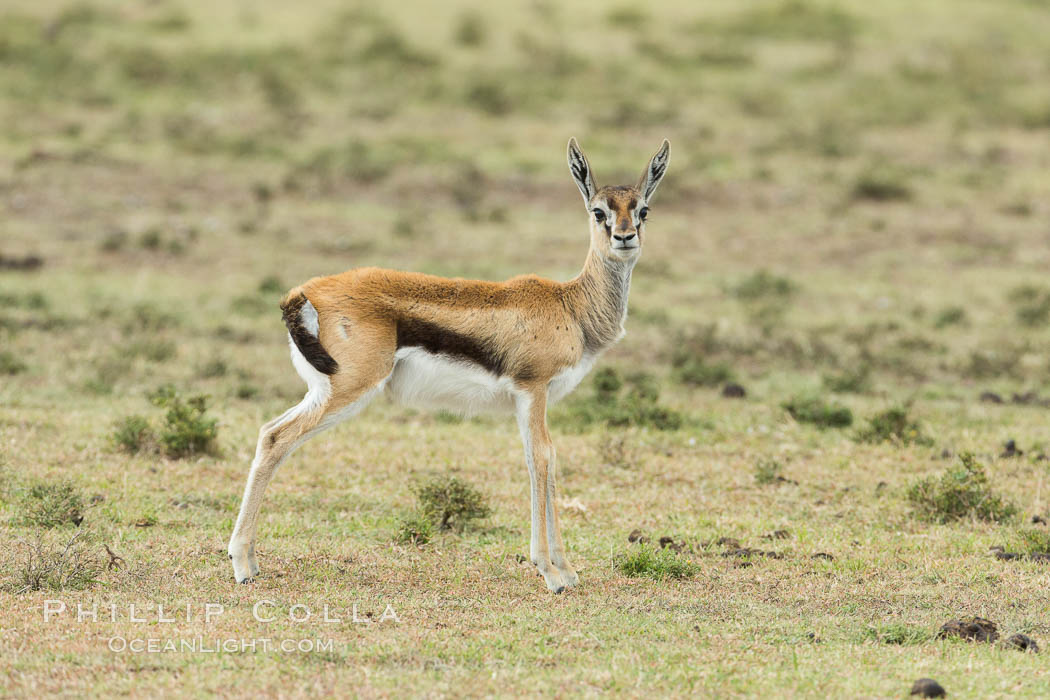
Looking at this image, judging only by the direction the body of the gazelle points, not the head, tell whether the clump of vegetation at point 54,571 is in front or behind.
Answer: behind

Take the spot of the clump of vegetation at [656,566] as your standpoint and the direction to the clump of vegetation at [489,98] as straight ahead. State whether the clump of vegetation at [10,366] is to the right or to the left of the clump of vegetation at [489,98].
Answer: left

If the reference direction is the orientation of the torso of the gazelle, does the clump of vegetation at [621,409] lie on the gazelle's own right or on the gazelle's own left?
on the gazelle's own left

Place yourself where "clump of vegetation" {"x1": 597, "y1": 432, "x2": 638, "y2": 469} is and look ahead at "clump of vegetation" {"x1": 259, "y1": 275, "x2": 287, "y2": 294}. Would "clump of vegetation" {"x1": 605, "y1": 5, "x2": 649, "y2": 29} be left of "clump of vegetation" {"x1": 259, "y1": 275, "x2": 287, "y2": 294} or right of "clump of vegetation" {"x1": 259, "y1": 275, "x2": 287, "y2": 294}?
right

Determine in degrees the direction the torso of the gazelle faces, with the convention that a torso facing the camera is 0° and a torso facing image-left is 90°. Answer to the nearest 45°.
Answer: approximately 270°

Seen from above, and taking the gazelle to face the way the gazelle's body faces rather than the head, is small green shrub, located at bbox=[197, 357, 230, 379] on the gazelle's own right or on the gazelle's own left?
on the gazelle's own left

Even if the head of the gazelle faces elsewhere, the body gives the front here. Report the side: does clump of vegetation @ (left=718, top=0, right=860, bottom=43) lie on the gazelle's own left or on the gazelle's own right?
on the gazelle's own left

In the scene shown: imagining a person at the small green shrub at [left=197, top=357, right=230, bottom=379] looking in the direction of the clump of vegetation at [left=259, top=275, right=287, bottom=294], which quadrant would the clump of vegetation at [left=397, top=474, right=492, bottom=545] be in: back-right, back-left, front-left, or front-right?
back-right

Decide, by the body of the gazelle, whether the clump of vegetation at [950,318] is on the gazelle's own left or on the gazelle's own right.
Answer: on the gazelle's own left

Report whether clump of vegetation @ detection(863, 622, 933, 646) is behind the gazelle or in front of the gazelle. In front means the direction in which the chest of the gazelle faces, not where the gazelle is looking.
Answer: in front
